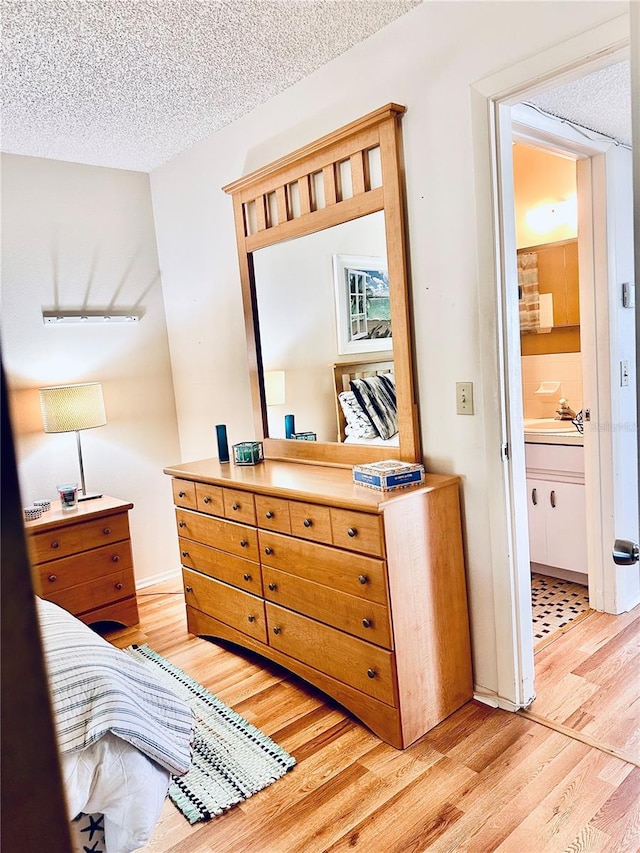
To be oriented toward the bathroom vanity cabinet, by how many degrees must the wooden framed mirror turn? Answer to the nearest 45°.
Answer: approximately 135° to its left

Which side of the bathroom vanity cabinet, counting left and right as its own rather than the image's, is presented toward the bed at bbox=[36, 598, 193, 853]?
front

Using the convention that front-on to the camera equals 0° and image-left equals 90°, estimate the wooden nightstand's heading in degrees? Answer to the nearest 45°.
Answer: approximately 315°

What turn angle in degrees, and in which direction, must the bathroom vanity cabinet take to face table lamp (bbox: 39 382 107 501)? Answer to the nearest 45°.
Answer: approximately 45° to its right

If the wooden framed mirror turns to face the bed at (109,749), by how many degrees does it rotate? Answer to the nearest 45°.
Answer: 0° — it already faces it

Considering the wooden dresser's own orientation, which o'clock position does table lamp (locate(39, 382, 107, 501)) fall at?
The table lamp is roughly at 3 o'clock from the wooden dresser.

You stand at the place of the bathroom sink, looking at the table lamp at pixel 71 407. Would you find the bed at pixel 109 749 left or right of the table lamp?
left

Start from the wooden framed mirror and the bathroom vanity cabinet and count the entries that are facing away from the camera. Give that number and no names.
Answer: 0

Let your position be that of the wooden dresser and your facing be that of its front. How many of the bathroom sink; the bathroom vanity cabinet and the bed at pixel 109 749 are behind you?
2

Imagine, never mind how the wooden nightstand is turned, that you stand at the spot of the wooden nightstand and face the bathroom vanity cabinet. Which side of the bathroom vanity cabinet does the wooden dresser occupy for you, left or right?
right

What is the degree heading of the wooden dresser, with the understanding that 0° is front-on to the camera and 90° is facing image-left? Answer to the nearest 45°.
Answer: approximately 45°

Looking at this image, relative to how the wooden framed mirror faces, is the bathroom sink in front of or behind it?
behind

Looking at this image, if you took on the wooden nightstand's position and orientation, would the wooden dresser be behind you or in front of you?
in front

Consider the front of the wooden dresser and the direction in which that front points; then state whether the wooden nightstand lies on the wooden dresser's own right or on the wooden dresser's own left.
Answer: on the wooden dresser's own right

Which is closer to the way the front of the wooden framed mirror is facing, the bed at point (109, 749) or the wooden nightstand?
the bed
